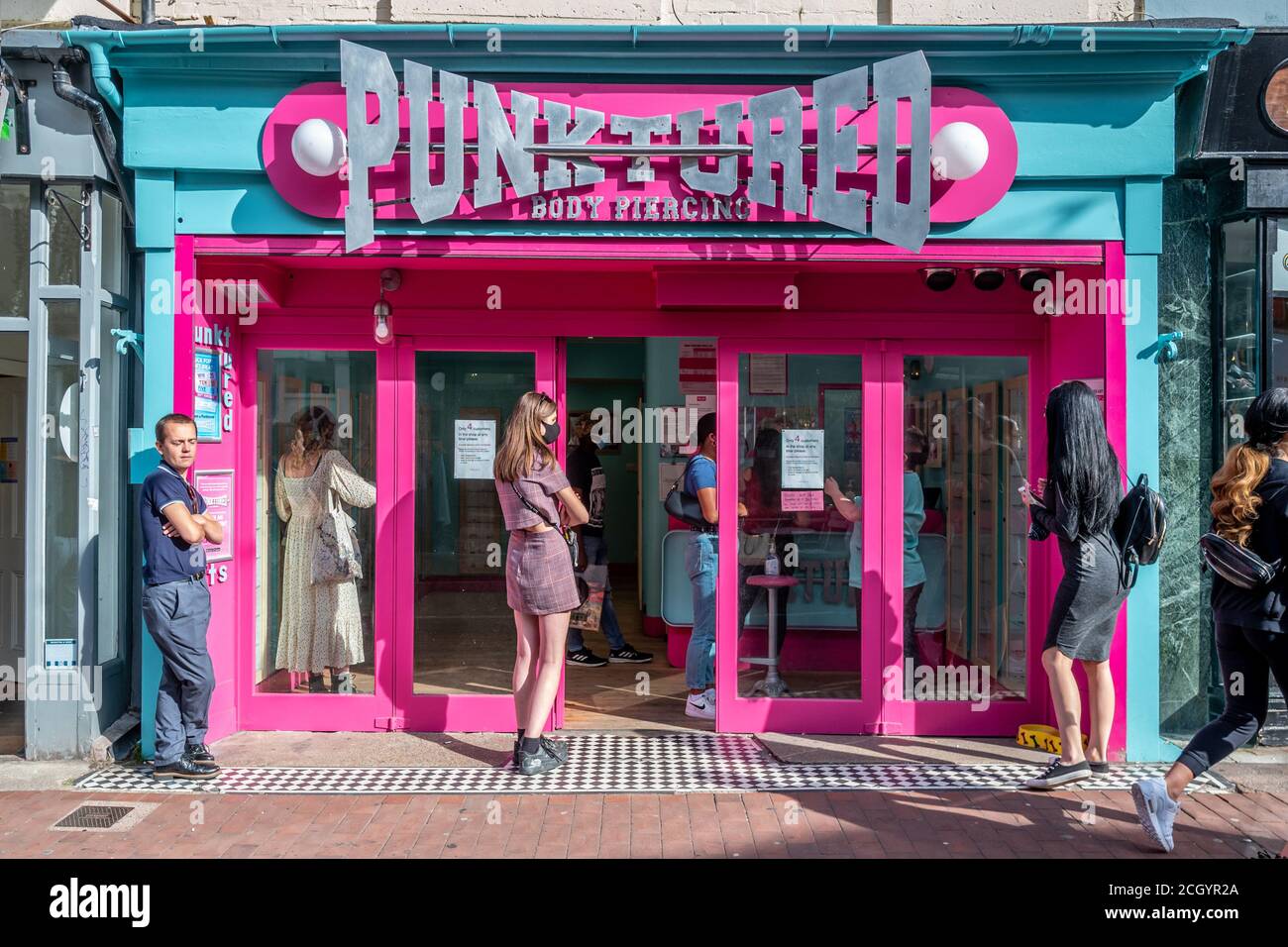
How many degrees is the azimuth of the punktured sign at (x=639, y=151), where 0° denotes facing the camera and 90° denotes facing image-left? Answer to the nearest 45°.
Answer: approximately 0°

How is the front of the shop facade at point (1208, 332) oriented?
toward the camera

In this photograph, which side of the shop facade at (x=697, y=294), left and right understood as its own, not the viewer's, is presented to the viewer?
front

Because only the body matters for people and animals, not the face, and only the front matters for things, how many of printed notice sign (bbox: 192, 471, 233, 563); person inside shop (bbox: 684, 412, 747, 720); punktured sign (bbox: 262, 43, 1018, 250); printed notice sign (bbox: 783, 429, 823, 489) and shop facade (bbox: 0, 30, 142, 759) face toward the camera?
4

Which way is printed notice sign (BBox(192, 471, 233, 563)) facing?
toward the camera

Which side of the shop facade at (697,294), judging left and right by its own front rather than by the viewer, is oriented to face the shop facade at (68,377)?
right

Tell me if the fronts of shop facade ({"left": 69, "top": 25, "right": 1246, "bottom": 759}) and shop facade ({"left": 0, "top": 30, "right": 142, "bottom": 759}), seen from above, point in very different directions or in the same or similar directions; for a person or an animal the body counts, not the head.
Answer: same or similar directions

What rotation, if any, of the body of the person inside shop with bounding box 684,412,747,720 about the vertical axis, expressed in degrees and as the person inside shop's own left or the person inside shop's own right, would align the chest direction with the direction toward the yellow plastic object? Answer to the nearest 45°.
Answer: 0° — they already face it

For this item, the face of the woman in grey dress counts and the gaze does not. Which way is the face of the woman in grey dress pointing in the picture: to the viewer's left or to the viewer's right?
to the viewer's left

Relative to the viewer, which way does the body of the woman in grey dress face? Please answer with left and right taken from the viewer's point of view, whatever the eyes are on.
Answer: facing away from the viewer and to the left of the viewer

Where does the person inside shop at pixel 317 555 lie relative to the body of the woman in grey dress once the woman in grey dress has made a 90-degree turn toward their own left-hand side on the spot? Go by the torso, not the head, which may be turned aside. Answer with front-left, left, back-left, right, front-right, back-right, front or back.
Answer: front-right

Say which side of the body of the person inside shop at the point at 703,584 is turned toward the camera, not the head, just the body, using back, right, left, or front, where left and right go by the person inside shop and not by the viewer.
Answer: right

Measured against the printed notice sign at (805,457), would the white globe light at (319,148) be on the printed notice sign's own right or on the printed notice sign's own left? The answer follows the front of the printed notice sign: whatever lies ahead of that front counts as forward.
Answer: on the printed notice sign's own right

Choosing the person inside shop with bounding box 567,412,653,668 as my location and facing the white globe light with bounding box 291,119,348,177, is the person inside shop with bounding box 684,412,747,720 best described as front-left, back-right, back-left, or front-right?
front-left

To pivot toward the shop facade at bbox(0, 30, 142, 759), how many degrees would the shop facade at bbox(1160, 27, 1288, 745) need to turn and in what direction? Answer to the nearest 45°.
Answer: approximately 45° to its right

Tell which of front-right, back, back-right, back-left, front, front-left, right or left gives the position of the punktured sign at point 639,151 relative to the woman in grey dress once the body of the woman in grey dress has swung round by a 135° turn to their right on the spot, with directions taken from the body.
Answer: back
